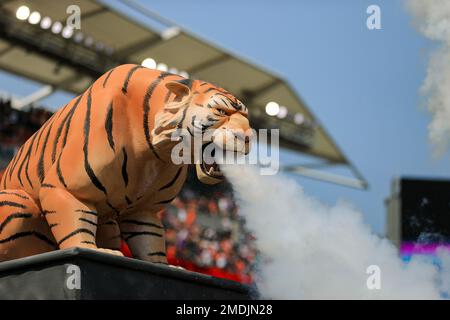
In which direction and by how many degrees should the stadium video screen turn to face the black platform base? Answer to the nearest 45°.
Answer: approximately 45° to its right

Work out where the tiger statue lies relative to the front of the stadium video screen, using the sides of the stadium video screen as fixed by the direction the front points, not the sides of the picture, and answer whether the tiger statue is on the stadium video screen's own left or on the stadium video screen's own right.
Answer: on the stadium video screen's own right

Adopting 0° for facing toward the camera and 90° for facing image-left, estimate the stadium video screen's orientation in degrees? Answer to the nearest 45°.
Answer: approximately 0°
